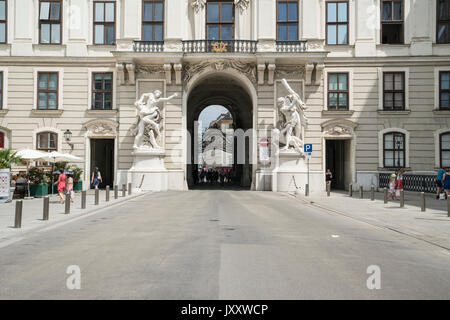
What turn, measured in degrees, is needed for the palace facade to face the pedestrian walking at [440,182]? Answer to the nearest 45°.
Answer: approximately 45° to its left

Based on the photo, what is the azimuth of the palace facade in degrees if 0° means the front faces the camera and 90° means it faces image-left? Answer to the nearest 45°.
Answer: approximately 0°

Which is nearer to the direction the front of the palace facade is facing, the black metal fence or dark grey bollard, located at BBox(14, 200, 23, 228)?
the dark grey bollard

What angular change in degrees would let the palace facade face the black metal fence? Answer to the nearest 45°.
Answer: approximately 90° to its left
